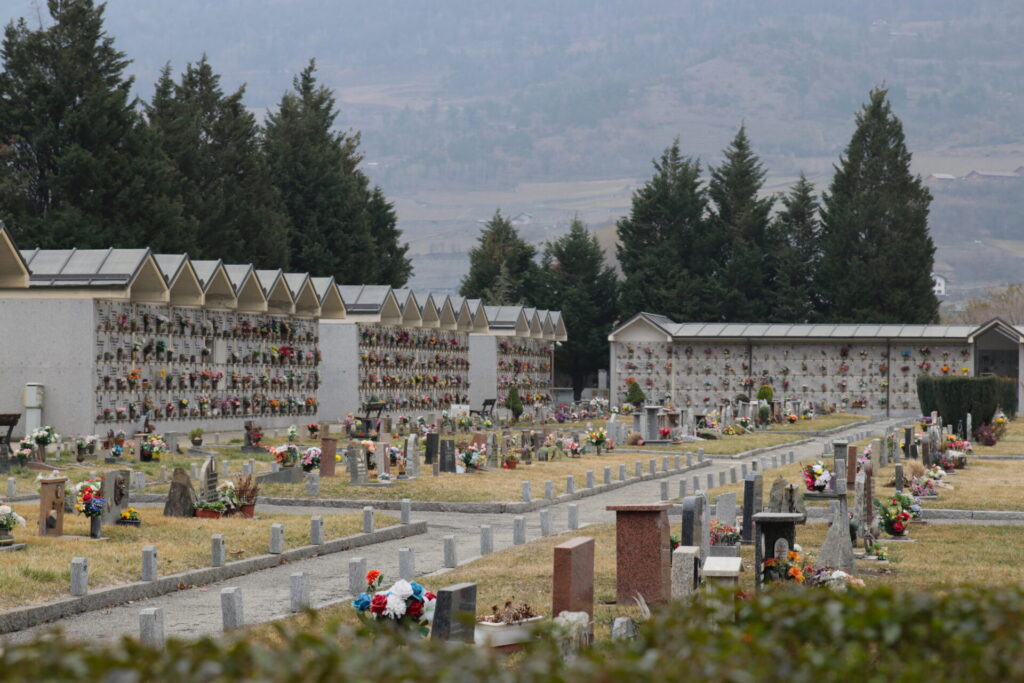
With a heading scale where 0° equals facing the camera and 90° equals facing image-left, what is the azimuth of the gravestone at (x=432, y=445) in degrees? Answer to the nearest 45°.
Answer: approximately 315°

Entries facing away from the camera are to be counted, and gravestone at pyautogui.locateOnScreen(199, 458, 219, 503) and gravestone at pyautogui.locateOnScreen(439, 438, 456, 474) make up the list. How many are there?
0

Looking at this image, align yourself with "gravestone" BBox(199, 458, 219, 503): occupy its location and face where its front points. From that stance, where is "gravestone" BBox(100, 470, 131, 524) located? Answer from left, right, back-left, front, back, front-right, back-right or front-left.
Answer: right

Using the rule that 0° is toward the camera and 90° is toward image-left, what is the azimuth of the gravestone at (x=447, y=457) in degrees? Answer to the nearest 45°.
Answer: approximately 315°

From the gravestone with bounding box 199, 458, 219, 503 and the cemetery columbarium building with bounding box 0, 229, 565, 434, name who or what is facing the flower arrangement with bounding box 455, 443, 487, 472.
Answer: the cemetery columbarium building

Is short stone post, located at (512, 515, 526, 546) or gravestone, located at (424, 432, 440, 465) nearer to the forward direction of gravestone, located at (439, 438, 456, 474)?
the short stone post

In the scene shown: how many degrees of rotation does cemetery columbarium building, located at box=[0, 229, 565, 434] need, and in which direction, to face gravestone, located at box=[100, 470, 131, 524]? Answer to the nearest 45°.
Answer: approximately 45° to its right

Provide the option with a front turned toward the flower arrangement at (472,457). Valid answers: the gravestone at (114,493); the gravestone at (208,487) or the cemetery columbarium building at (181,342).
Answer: the cemetery columbarium building

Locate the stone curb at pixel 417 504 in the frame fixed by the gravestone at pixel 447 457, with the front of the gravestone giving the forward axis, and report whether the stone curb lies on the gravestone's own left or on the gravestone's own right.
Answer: on the gravestone's own right

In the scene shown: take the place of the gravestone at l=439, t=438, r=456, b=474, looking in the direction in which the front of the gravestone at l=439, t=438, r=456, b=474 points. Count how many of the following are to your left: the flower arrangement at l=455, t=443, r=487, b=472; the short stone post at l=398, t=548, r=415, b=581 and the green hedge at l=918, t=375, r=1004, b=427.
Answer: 2

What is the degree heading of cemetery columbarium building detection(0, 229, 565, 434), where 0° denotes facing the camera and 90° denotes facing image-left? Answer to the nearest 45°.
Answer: approximately 315°

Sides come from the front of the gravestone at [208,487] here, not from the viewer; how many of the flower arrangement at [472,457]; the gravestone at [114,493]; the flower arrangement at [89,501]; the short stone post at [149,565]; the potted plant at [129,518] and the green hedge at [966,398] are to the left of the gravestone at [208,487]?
2
